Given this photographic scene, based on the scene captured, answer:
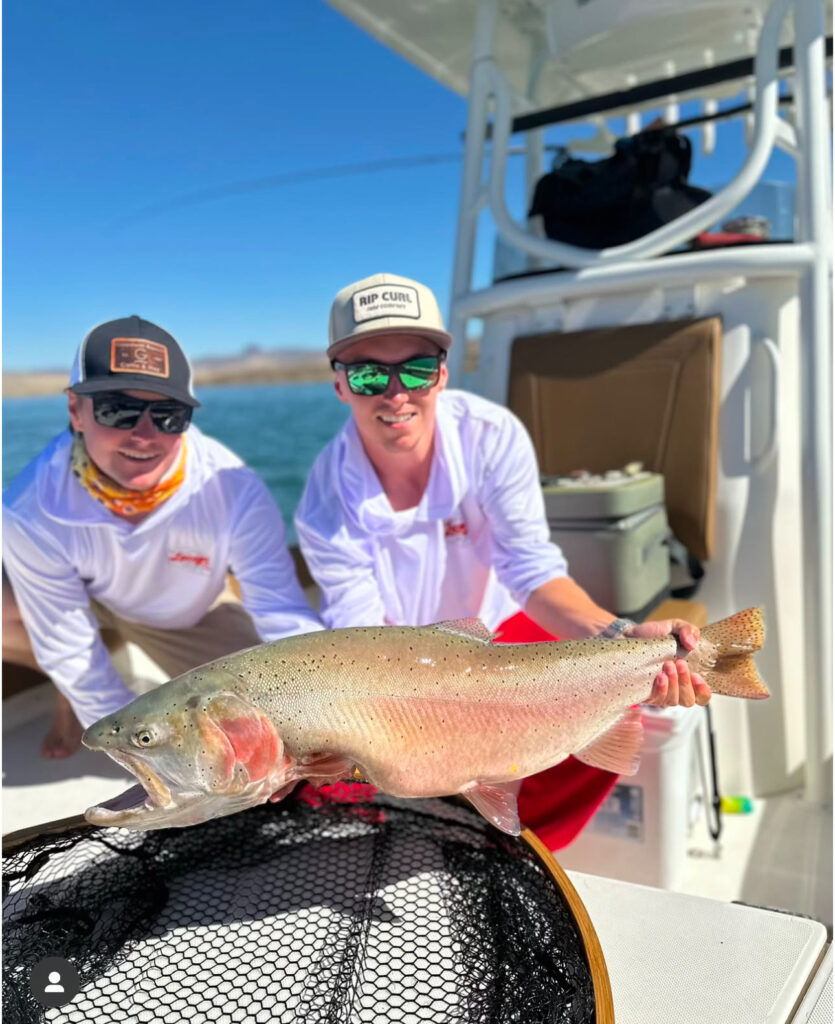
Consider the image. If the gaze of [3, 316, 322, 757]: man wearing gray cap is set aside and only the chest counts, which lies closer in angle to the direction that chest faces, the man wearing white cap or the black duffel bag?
the man wearing white cap

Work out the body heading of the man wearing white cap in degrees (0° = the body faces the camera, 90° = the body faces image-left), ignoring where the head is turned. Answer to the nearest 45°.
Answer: approximately 0°

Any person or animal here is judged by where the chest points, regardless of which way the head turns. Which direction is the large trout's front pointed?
to the viewer's left

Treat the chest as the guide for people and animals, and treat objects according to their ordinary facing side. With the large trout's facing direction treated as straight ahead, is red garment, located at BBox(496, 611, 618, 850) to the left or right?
on its right

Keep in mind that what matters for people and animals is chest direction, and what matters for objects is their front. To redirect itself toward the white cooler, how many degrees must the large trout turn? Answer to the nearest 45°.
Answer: approximately 135° to its right

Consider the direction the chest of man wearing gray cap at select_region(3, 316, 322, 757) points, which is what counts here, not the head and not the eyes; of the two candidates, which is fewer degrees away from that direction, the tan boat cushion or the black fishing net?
the black fishing net
